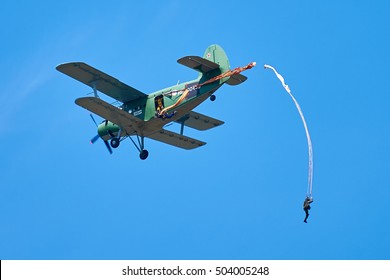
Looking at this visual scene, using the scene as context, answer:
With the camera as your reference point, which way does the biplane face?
facing away from the viewer and to the left of the viewer
